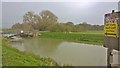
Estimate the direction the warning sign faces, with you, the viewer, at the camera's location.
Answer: facing the viewer
